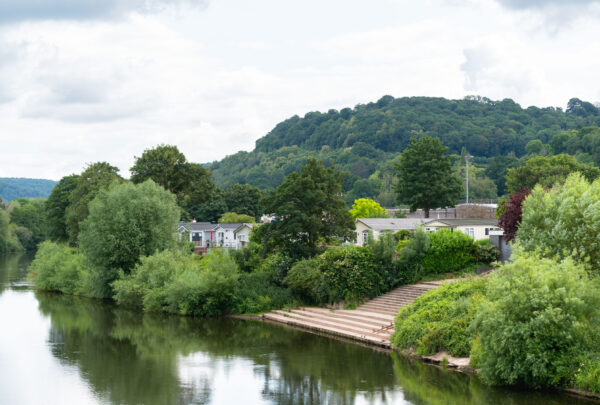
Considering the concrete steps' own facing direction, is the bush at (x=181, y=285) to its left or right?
on its right

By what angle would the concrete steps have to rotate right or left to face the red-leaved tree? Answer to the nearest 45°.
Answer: approximately 135° to its left

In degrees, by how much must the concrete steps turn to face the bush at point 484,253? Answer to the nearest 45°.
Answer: approximately 180°

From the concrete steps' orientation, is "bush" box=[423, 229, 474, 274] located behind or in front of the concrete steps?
behind

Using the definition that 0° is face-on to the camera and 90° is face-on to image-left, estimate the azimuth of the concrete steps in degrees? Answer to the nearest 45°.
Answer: approximately 45°

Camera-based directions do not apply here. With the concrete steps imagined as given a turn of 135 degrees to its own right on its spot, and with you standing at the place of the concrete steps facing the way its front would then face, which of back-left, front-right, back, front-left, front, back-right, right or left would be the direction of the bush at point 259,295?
front-left

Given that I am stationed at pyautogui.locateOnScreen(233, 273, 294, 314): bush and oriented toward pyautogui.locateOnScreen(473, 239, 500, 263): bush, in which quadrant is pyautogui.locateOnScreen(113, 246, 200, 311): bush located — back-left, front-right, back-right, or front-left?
back-left
